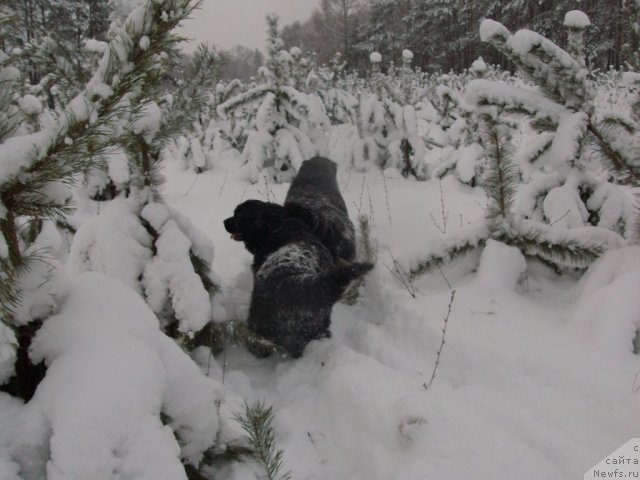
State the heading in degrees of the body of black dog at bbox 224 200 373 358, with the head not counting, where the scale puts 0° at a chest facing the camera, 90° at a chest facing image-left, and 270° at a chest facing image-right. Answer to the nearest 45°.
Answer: approximately 135°

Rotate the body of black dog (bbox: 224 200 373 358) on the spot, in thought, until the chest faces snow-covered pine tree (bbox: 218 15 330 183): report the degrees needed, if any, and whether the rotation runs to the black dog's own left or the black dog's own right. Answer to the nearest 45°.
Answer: approximately 45° to the black dog's own right

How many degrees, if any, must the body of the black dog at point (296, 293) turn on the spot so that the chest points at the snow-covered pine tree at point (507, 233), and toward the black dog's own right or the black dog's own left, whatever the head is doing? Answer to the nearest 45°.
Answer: approximately 135° to the black dog's own right

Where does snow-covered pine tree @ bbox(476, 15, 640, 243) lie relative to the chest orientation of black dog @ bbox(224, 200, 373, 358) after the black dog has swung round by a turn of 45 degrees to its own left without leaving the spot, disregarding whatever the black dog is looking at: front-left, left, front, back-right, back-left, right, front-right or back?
back

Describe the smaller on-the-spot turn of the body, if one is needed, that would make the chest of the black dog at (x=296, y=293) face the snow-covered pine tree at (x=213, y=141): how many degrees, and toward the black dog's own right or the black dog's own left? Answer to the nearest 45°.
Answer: approximately 45° to the black dog's own right

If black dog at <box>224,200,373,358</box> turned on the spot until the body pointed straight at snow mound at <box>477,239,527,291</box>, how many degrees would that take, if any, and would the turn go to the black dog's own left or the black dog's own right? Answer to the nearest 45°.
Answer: approximately 135° to the black dog's own right

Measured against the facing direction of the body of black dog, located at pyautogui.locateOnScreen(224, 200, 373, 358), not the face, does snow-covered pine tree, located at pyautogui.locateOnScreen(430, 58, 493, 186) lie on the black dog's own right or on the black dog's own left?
on the black dog's own right

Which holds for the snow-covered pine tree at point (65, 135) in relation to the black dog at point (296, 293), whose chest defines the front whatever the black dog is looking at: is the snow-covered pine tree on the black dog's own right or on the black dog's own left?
on the black dog's own left

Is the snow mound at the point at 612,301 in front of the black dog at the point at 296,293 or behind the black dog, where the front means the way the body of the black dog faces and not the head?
behind
